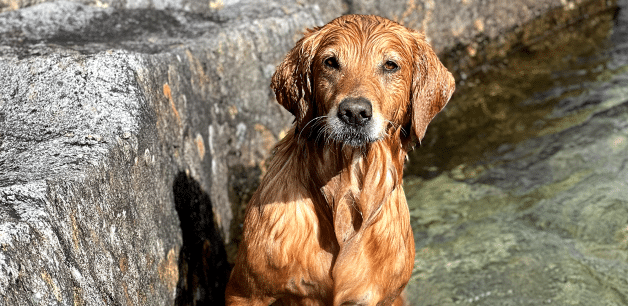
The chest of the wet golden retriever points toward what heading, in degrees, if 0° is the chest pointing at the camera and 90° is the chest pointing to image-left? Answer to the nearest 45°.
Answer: approximately 0°
